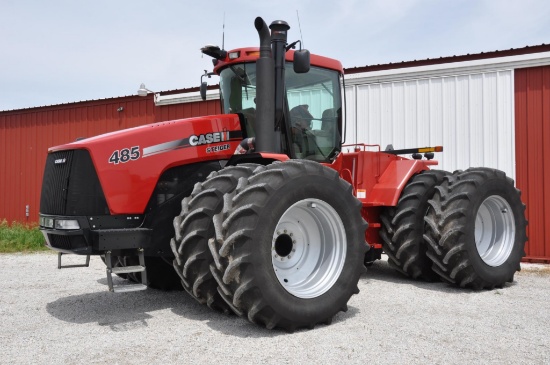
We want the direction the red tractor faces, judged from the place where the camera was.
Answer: facing the viewer and to the left of the viewer

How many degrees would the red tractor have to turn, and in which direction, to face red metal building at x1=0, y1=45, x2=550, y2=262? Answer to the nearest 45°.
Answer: approximately 135° to its right
